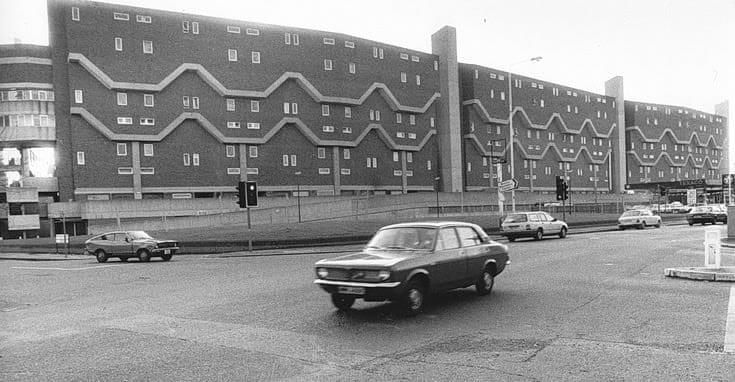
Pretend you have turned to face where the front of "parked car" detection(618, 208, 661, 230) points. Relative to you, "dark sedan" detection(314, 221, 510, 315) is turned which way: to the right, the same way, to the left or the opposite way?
the opposite way

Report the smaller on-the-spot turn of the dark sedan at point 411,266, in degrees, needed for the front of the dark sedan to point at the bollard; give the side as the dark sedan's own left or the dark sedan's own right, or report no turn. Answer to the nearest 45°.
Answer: approximately 180°

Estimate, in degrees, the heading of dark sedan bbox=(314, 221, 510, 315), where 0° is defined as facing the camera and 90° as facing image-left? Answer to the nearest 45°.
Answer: approximately 45°

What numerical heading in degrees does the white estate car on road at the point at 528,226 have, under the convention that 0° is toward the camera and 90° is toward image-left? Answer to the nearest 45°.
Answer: approximately 225°

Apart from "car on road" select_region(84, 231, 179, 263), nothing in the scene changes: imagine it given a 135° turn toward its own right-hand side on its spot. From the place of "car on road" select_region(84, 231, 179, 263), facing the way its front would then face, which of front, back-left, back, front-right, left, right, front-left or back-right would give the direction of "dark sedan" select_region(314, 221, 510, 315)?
left

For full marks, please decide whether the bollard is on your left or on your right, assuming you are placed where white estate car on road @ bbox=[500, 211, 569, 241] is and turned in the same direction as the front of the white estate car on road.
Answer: on your right

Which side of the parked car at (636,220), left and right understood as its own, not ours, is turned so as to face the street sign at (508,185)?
back

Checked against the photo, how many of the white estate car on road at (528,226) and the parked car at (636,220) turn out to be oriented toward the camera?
0

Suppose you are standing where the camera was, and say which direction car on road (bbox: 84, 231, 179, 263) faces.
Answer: facing the viewer and to the right of the viewer

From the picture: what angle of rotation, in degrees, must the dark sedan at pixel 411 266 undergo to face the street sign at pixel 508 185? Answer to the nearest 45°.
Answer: approximately 135° to its right

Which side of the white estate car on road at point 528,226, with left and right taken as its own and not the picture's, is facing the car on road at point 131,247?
back

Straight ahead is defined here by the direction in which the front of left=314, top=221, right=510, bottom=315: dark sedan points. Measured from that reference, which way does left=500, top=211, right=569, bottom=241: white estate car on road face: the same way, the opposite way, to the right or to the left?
the opposite way

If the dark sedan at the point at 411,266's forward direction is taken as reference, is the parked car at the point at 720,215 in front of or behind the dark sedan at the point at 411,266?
behind

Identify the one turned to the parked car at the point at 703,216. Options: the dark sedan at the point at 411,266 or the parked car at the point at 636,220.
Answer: the parked car at the point at 636,220
